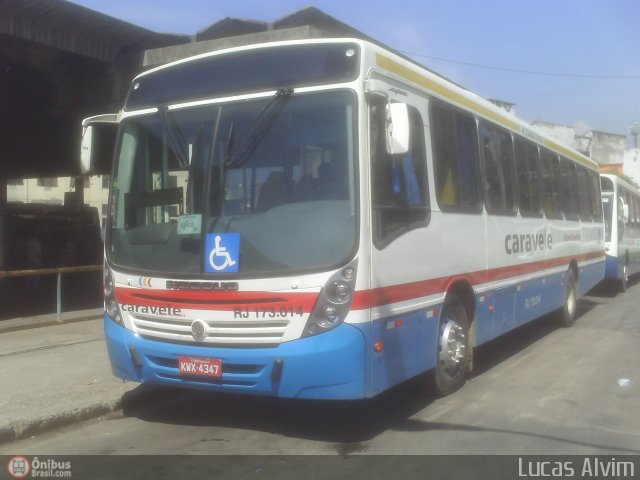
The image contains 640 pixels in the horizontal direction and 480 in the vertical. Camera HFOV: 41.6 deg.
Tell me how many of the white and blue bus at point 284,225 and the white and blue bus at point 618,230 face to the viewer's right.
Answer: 0

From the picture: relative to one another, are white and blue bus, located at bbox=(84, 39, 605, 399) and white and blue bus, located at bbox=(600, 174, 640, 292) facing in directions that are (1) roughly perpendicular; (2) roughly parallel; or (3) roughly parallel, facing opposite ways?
roughly parallel

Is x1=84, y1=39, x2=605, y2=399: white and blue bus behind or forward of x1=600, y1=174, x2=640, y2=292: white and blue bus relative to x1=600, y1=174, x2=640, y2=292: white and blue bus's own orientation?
forward

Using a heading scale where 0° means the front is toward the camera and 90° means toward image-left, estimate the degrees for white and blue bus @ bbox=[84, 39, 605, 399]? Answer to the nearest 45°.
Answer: approximately 45°

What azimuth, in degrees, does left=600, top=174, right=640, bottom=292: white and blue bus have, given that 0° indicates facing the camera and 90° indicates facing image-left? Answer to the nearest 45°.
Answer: approximately 45°

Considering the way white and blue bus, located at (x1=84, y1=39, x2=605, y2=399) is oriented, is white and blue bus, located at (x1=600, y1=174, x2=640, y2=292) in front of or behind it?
behind
